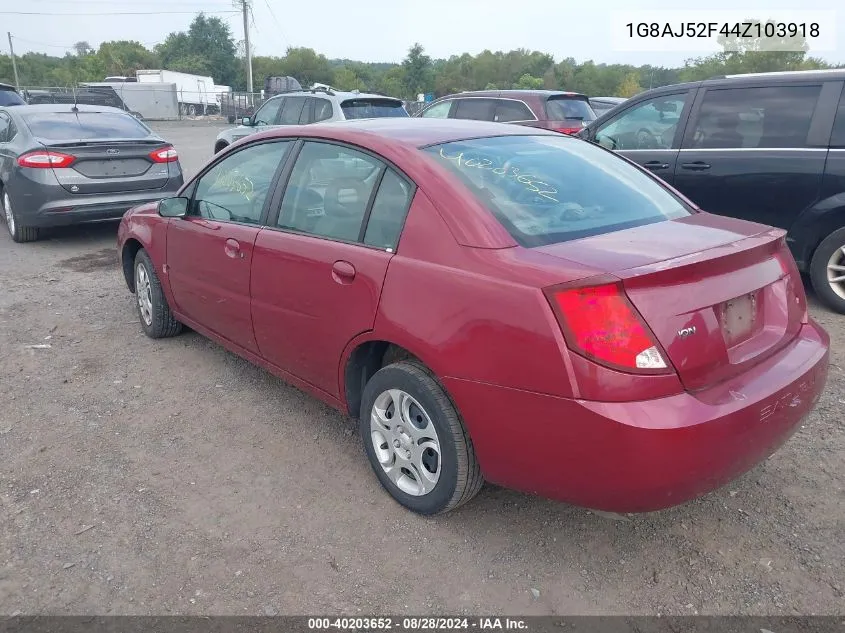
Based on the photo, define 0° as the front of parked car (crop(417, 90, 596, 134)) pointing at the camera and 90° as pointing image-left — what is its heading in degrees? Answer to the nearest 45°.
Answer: approximately 135°

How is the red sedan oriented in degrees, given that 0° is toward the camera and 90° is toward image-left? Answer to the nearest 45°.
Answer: approximately 135°

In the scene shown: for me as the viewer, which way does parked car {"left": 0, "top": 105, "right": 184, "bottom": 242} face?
facing away from the viewer and to the left of the viewer

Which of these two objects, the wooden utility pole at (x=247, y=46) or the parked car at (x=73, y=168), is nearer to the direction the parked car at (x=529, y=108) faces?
the wooden utility pole

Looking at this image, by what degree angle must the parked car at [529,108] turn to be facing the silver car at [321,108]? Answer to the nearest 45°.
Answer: approximately 45° to its left

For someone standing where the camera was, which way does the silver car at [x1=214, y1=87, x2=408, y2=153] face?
facing away from the viewer and to the left of the viewer

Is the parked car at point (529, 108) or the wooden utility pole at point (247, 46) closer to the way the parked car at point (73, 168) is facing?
the wooden utility pole

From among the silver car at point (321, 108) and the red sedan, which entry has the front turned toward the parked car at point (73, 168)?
the red sedan

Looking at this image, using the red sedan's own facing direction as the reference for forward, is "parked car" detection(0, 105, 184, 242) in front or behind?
in front

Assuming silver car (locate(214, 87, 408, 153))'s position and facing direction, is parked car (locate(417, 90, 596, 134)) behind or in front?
behind

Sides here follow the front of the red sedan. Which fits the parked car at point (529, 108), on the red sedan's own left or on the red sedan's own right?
on the red sedan's own right
